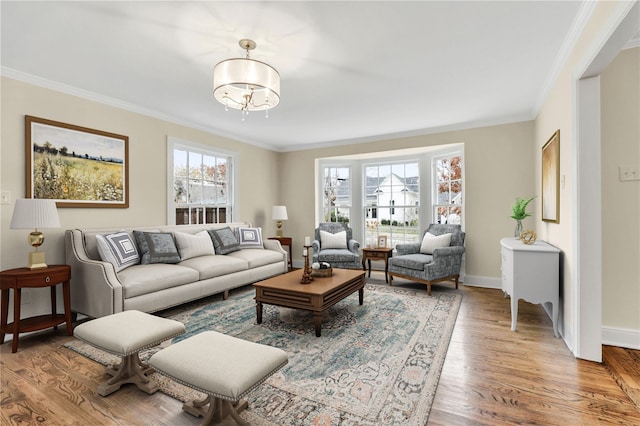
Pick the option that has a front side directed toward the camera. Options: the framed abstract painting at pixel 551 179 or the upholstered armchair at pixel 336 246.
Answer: the upholstered armchair

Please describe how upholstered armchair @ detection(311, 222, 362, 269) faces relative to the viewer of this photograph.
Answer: facing the viewer

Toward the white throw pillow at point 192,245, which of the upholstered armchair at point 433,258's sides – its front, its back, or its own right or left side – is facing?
front

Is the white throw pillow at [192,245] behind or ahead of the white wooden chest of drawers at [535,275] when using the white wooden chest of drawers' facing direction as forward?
ahead

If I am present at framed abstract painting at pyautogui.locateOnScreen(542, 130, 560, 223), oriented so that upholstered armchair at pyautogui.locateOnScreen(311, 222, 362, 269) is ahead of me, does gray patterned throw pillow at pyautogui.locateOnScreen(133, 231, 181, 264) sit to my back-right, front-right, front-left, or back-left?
front-left

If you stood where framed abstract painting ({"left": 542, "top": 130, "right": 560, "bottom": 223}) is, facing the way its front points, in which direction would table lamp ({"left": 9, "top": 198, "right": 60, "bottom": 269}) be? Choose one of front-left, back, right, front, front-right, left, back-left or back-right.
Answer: front-left

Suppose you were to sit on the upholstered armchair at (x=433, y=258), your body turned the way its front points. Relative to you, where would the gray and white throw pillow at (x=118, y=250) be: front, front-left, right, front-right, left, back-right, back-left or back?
front

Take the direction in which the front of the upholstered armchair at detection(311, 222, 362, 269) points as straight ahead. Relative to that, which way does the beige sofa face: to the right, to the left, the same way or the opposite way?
to the left

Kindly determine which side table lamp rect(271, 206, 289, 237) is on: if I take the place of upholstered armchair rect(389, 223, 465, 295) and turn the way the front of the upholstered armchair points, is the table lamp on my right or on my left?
on my right

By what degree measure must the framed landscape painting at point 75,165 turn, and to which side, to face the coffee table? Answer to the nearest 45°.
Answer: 0° — it already faces it

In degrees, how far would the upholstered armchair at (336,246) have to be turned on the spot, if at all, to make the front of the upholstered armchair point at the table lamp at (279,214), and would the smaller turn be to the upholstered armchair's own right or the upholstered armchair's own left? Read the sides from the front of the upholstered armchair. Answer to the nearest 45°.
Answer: approximately 90° to the upholstered armchair's own right

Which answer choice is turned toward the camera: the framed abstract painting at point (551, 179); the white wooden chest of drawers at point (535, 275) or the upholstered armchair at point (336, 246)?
the upholstered armchair

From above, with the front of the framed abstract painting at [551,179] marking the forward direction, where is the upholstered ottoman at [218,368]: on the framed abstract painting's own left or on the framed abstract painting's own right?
on the framed abstract painting's own left

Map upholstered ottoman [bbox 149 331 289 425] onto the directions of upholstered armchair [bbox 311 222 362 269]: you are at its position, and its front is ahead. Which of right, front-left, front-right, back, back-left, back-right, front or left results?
front

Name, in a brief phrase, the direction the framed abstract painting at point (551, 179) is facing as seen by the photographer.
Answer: facing to the left of the viewer

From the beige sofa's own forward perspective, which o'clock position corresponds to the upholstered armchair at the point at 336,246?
The upholstered armchair is roughly at 10 o'clock from the beige sofa.

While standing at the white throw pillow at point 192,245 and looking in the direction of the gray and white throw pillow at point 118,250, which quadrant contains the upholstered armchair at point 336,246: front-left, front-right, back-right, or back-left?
back-left

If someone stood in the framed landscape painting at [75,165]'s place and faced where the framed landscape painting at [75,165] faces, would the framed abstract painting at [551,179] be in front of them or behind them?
in front

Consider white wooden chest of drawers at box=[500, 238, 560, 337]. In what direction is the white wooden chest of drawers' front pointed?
to the viewer's left

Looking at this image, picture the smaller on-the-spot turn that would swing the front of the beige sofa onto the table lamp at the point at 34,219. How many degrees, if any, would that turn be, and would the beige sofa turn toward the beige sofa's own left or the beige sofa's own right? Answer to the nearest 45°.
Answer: approximately 135° to the beige sofa's own right

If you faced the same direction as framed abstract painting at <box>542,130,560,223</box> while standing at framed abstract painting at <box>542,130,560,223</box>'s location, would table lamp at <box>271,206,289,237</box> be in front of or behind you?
in front

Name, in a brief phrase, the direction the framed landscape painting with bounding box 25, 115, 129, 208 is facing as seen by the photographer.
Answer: facing the viewer and to the right of the viewer

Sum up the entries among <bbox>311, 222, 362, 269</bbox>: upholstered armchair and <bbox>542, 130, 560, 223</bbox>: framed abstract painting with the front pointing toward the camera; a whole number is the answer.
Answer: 1
